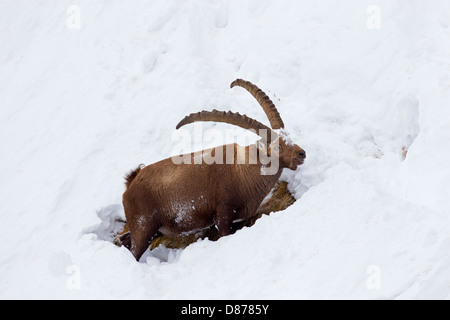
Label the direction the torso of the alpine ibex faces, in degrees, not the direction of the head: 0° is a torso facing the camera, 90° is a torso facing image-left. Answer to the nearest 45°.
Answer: approximately 270°
